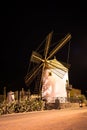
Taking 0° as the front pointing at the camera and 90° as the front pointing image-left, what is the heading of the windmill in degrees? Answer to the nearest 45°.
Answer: approximately 45°

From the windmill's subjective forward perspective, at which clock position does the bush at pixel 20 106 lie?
The bush is roughly at 11 o'clock from the windmill.
